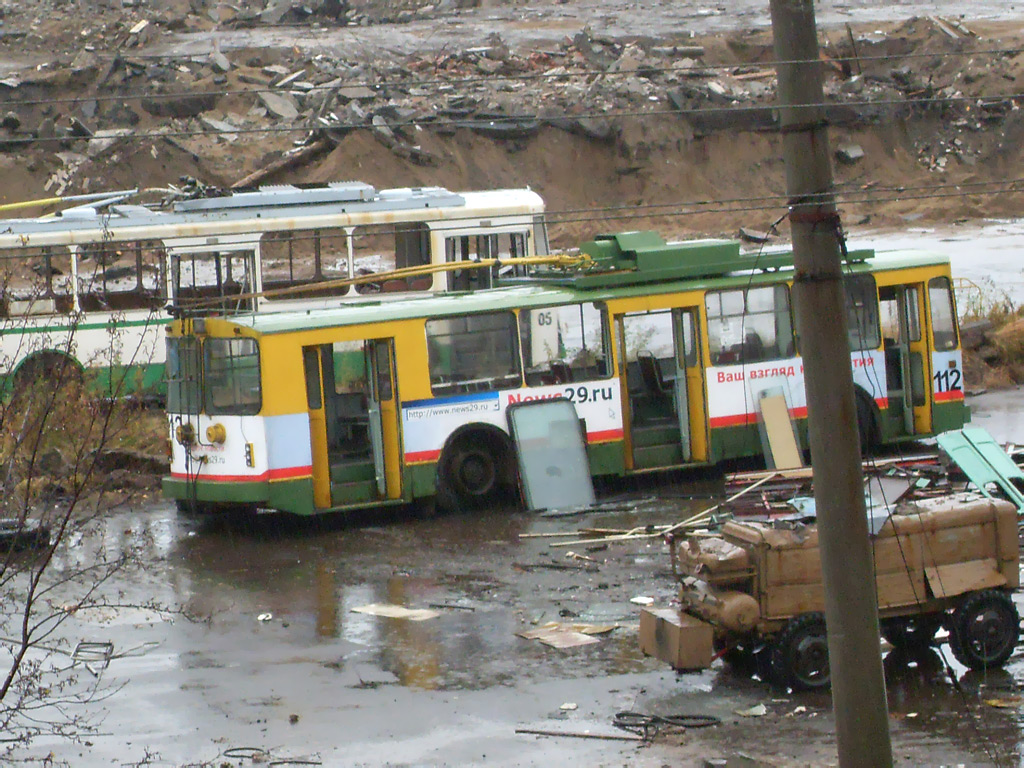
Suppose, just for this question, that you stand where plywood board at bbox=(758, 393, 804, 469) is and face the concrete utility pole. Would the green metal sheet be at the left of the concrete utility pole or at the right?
left

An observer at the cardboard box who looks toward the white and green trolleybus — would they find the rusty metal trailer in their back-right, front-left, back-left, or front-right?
back-right

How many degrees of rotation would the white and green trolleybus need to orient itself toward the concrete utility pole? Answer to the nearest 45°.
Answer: approximately 90° to its right

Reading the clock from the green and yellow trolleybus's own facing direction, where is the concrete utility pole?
The concrete utility pole is roughly at 4 o'clock from the green and yellow trolleybus.

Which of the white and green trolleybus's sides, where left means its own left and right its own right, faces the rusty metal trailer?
right

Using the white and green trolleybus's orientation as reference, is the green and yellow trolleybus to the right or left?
on its right

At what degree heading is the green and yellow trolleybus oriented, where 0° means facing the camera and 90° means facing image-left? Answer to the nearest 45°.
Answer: approximately 225°

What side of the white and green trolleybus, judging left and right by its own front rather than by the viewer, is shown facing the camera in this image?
right

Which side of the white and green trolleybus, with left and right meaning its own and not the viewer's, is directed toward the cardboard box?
right
